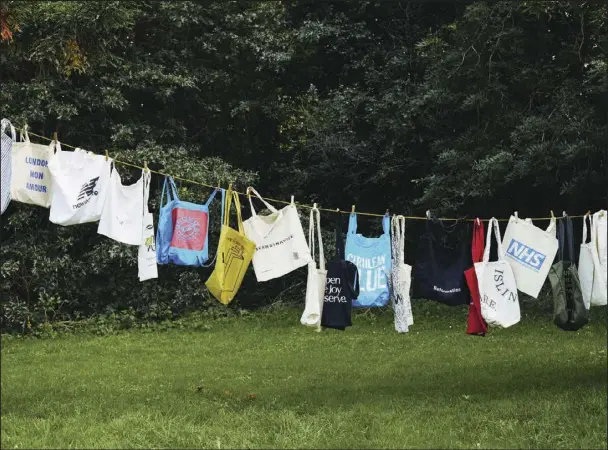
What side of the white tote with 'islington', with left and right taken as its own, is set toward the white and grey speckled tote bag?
right

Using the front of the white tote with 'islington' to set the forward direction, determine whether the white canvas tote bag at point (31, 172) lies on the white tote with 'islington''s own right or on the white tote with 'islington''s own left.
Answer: on the white tote with 'islington''s own right

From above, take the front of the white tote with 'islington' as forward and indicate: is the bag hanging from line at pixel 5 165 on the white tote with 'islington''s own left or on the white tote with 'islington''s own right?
on the white tote with 'islington''s own right

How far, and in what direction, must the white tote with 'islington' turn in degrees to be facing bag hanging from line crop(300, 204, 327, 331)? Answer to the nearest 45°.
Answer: approximately 90° to its right

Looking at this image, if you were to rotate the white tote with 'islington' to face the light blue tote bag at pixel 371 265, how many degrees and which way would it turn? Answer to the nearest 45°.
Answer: approximately 90° to its right

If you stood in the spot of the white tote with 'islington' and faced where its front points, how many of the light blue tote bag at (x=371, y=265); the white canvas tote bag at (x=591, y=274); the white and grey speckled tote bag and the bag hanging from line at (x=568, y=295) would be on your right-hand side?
2

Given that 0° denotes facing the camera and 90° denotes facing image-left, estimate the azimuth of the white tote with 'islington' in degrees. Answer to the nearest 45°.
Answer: approximately 0°

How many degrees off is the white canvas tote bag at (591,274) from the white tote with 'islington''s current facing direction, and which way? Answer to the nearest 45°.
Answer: approximately 90° to its left

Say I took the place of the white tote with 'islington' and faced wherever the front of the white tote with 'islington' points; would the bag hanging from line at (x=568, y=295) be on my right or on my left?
on my left
